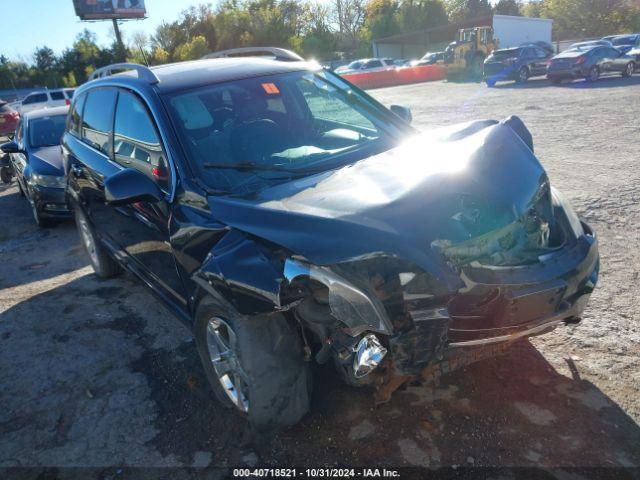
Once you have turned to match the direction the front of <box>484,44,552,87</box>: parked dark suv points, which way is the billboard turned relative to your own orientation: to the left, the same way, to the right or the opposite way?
to the left

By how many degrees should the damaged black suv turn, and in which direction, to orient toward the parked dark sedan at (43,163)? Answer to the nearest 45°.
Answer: approximately 180°

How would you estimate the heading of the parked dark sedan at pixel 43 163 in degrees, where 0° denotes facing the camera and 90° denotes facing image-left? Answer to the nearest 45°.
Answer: approximately 315°

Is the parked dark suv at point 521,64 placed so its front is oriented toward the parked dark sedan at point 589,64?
no

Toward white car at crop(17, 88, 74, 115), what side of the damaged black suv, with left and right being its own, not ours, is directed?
back

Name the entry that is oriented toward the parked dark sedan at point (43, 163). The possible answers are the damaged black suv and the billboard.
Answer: the billboard

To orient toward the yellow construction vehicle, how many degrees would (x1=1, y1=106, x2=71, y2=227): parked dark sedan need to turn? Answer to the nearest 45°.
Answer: approximately 90° to its left

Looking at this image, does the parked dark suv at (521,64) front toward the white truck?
no

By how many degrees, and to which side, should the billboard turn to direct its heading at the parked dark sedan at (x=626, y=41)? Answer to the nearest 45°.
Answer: approximately 45° to its left

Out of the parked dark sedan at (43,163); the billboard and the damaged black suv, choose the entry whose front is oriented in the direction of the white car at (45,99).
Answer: the billboard

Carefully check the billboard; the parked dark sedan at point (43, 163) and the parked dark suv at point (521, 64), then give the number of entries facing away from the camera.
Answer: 0

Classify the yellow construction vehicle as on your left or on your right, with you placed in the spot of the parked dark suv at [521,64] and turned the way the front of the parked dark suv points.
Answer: on your right

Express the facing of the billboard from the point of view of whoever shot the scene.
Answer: facing the viewer

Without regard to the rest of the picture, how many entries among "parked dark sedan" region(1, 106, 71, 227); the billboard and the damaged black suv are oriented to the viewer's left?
0
